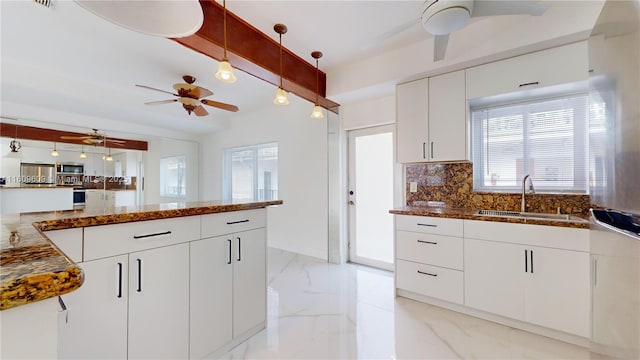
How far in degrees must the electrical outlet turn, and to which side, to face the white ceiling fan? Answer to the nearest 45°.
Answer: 0° — it already faces it

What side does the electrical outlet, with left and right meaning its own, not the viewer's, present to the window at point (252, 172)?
right

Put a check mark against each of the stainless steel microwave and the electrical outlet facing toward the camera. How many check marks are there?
2

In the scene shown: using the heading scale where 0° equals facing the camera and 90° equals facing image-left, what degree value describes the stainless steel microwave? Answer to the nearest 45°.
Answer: approximately 0°
